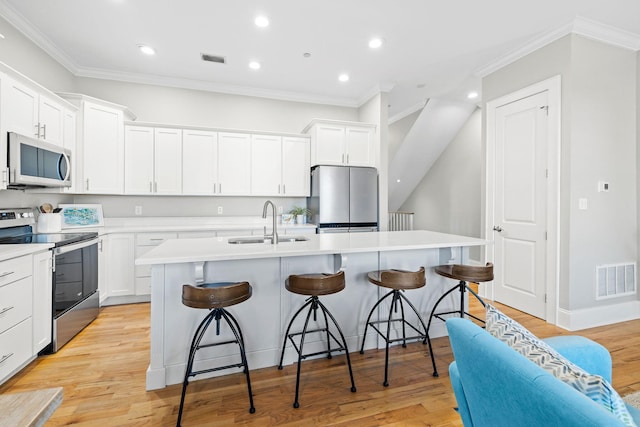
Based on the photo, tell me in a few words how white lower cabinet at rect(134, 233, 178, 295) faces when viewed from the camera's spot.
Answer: facing the viewer

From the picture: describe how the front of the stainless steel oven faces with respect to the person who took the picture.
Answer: facing the viewer and to the right of the viewer

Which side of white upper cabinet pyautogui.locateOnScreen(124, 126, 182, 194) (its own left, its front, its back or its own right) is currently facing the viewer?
front

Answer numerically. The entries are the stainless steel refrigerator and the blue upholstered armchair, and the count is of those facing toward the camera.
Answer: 1

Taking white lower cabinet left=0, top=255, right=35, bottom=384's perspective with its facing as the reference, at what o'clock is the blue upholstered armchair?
The blue upholstered armchair is roughly at 1 o'clock from the white lower cabinet.

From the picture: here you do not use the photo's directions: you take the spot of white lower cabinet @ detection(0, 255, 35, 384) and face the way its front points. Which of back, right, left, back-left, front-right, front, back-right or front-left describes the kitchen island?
front

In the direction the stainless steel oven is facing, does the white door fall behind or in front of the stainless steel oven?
in front

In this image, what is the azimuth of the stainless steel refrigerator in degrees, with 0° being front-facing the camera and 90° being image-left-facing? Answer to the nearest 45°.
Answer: approximately 0°
